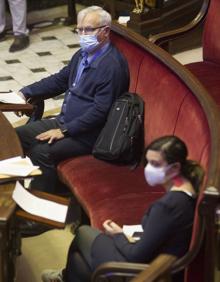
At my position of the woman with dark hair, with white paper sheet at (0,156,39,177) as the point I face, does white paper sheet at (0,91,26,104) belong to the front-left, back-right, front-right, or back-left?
front-right

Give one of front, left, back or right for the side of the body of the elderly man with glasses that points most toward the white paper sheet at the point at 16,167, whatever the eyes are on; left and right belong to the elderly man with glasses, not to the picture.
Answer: front

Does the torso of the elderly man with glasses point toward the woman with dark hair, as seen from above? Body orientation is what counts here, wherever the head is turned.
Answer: no

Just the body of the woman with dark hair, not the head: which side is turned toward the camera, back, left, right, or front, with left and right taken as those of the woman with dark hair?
left

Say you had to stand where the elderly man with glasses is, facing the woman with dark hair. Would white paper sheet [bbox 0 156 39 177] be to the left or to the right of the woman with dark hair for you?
right

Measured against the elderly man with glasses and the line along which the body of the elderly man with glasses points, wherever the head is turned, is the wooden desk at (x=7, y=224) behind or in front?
in front

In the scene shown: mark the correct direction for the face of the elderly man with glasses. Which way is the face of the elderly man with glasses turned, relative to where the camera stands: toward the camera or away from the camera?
toward the camera

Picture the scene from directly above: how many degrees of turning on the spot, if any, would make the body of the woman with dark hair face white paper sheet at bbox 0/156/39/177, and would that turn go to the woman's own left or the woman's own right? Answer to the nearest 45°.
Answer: approximately 45° to the woman's own right

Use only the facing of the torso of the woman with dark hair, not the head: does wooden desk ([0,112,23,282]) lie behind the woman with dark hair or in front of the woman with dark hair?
in front

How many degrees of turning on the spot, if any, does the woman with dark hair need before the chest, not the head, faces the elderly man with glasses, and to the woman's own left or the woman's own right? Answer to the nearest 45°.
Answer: approximately 90° to the woman's own right

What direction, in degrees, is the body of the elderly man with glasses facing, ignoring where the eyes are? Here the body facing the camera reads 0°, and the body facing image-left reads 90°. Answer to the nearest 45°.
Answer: approximately 45°

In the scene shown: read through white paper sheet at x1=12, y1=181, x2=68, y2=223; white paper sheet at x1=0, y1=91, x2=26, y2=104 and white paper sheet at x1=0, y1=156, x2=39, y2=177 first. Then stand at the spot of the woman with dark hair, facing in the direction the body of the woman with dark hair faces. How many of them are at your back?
0

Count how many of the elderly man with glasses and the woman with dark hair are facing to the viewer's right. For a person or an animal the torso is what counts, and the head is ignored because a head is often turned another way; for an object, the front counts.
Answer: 0
